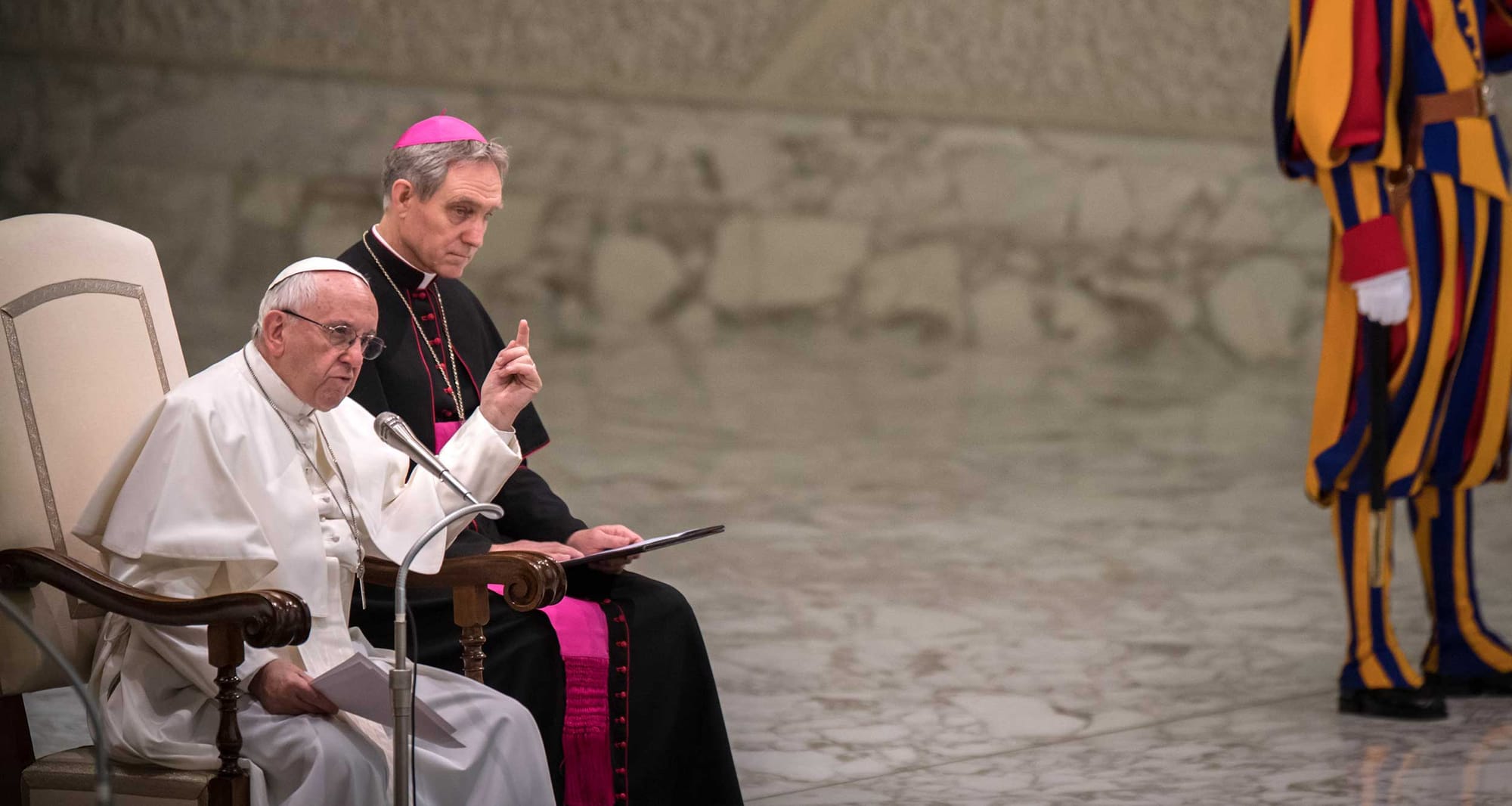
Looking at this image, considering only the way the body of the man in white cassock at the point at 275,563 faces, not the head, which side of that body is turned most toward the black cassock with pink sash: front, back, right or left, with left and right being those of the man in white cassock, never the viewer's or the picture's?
left

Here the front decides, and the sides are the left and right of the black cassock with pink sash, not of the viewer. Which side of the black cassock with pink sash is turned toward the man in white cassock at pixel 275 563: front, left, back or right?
right

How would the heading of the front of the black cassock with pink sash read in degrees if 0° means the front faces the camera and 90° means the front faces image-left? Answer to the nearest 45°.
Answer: approximately 315°

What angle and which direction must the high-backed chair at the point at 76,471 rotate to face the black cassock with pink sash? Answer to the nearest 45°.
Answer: approximately 45° to its left

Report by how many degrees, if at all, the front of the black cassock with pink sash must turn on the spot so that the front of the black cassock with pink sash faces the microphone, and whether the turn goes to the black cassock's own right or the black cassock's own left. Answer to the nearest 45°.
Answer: approximately 45° to the black cassock's own right
